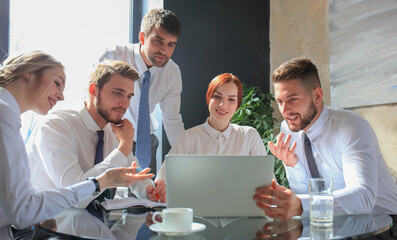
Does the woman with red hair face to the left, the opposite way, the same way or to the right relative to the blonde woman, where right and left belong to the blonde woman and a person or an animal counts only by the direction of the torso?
to the right

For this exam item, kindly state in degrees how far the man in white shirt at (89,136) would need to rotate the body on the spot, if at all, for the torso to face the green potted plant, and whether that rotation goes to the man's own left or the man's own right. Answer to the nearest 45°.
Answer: approximately 90° to the man's own left

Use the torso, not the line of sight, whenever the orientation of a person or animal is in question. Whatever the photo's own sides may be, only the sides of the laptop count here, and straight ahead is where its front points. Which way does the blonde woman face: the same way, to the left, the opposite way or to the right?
to the right

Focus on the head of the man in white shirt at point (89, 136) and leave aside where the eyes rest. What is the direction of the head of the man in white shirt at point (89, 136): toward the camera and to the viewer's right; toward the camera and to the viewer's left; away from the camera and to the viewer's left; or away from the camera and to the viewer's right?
toward the camera and to the viewer's right

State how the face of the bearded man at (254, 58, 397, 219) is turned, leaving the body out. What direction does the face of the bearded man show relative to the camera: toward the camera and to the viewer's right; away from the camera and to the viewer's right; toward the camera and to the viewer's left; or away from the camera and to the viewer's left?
toward the camera and to the viewer's left

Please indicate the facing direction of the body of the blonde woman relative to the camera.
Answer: to the viewer's right

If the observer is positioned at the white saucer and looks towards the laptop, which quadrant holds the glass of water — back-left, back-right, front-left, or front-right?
front-right

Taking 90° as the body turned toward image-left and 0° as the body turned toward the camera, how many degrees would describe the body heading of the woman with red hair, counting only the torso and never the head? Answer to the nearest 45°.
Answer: approximately 0°

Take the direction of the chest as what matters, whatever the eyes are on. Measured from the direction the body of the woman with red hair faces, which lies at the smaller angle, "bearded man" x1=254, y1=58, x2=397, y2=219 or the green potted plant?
the bearded man

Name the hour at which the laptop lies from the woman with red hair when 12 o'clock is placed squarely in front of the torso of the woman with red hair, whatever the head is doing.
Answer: The laptop is roughly at 12 o'clock from the woman with red hair.

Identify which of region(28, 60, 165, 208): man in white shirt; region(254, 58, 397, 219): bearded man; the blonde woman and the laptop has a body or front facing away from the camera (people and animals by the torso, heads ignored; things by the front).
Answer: the laptop

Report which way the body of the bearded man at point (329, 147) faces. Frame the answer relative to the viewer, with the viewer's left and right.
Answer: facing the viewer and to the left of the viewer

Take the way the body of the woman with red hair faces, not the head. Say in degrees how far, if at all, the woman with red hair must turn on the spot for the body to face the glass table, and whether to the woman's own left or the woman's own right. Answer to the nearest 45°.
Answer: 0° — they already face it

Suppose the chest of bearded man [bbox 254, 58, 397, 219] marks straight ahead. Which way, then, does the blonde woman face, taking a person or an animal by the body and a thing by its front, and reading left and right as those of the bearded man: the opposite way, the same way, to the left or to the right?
the opposite way

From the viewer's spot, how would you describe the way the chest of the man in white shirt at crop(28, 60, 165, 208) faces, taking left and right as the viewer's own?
facing the viewer and to the right of the viewer

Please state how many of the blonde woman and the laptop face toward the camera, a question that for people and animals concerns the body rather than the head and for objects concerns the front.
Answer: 0

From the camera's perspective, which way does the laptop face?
away from the camera

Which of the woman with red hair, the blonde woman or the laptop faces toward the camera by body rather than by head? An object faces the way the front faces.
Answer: the woman with red hair
